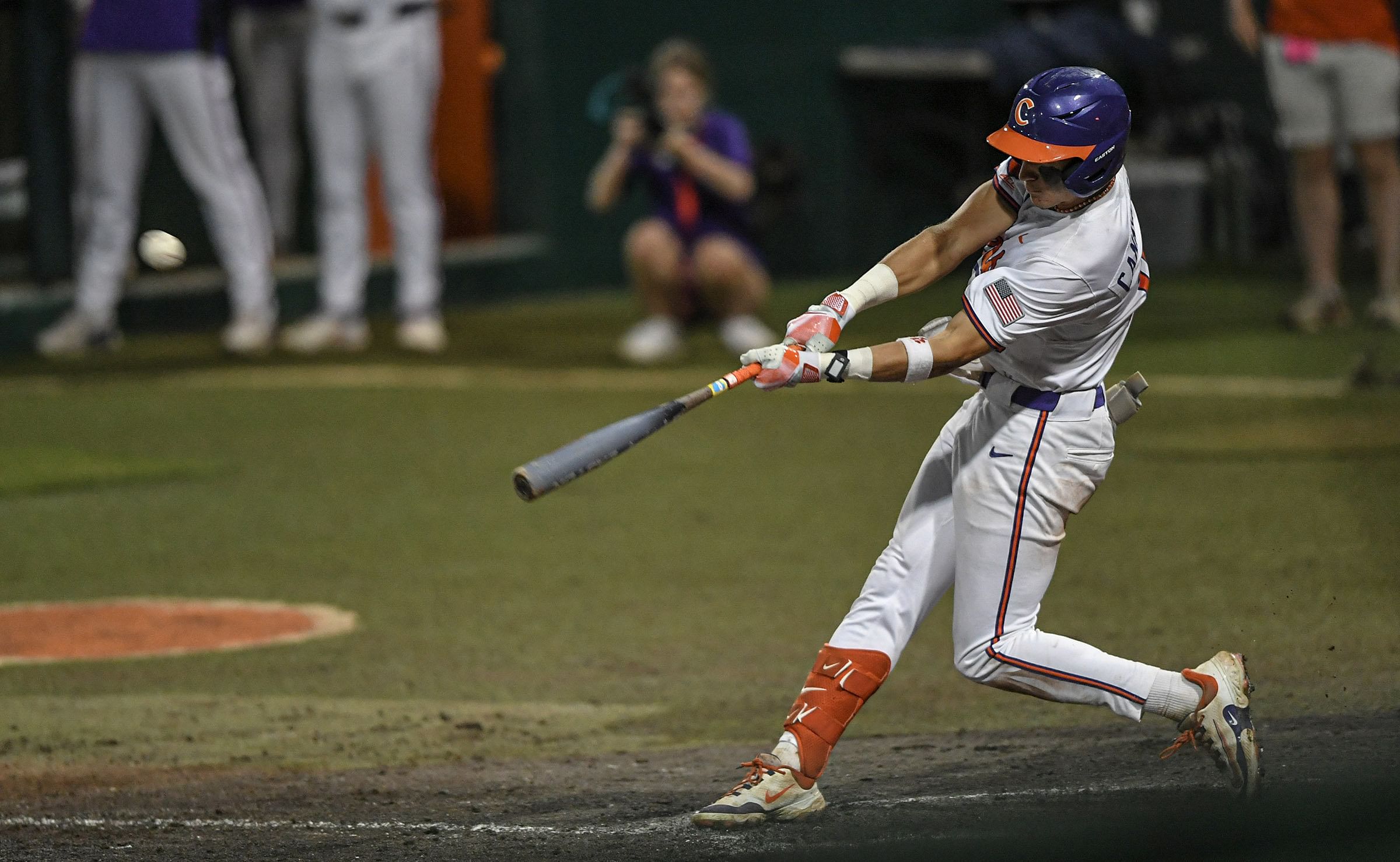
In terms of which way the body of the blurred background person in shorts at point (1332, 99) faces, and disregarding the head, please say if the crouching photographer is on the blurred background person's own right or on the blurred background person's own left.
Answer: on the blurred background person's own right

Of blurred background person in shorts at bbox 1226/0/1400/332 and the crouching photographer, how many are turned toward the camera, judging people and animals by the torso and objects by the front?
2

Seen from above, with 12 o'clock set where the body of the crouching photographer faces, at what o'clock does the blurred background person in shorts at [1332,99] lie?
The blurred background person in shorts is roughly at 9 o'clock from the crouching photographer.

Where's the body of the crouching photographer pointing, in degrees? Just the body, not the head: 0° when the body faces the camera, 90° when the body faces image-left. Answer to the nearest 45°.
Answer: approximately 0°

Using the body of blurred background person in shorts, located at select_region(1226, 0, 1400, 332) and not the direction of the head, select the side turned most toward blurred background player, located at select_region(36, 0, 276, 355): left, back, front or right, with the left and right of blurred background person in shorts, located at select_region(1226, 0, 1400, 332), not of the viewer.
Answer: right

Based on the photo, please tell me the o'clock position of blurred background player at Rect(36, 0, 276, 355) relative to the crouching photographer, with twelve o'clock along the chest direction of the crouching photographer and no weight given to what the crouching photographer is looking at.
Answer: The blurred background player is roughly at 3 o'clock from the crouching photographer.

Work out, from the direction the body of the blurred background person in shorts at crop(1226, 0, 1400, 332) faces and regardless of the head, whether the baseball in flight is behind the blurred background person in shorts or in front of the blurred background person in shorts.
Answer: in front

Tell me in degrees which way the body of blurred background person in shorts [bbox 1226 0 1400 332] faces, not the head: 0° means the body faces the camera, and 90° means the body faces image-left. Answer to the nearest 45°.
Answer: approximately 0°

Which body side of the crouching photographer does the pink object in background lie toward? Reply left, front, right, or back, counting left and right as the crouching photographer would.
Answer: left
